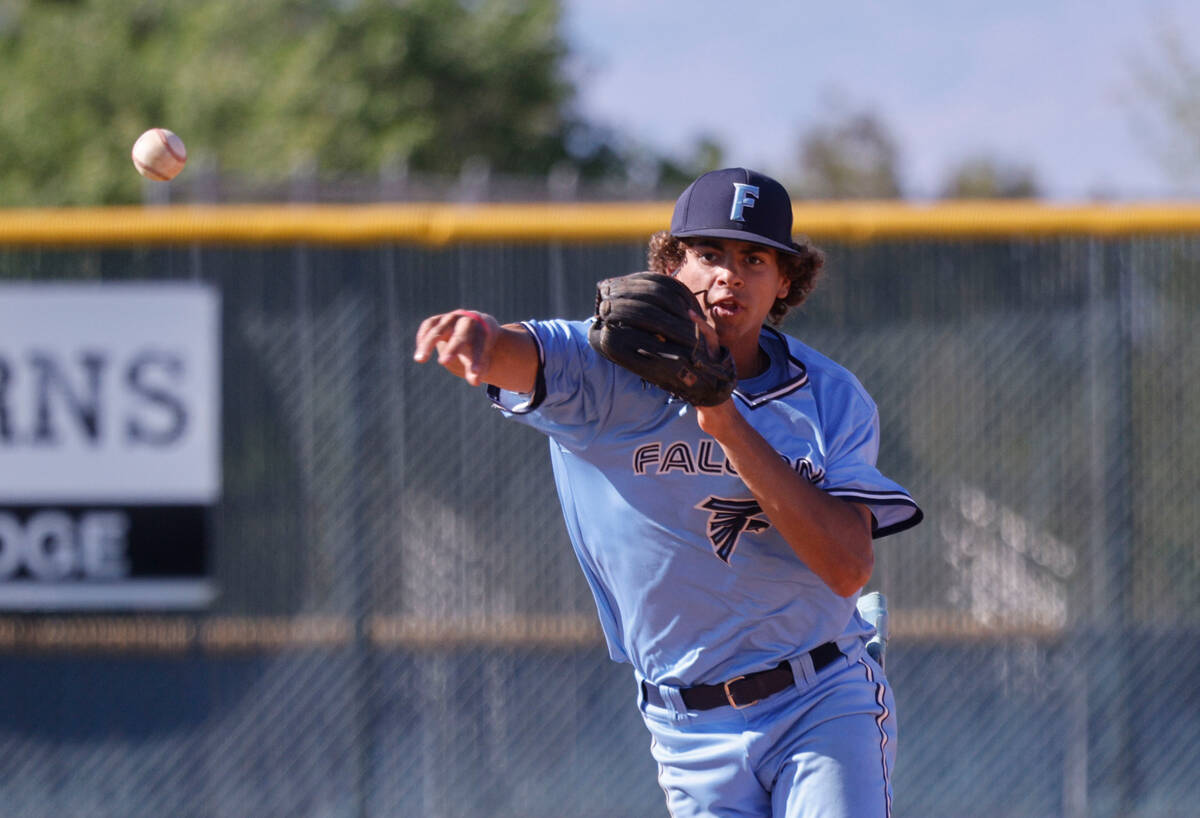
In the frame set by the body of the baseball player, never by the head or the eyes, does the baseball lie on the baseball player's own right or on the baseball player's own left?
on the baseball player's own right

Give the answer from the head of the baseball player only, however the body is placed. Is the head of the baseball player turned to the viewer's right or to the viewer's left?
to the viewer's left

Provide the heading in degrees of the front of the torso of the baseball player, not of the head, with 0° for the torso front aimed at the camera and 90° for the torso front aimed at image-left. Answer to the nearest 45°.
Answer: approximately 0°
